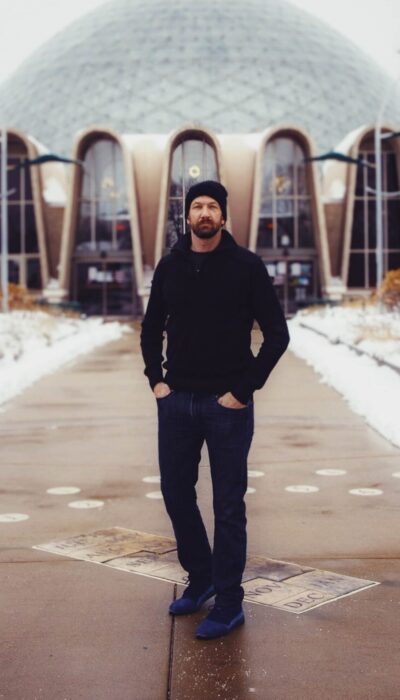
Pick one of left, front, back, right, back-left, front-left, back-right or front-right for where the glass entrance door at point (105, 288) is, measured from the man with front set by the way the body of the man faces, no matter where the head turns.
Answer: back-right

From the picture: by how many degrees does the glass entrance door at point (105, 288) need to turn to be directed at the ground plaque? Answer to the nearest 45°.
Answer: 0° — it already faces it

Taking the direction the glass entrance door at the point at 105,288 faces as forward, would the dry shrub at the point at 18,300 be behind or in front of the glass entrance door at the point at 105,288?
in front

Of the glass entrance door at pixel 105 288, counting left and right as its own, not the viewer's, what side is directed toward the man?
front

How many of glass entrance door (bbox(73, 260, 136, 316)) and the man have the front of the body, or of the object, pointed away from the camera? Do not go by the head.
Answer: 0

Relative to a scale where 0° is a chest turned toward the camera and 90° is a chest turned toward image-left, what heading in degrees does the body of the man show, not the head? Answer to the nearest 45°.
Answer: approximately 45°

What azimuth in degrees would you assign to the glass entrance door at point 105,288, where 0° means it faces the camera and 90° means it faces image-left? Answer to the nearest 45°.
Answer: approximately 0°
